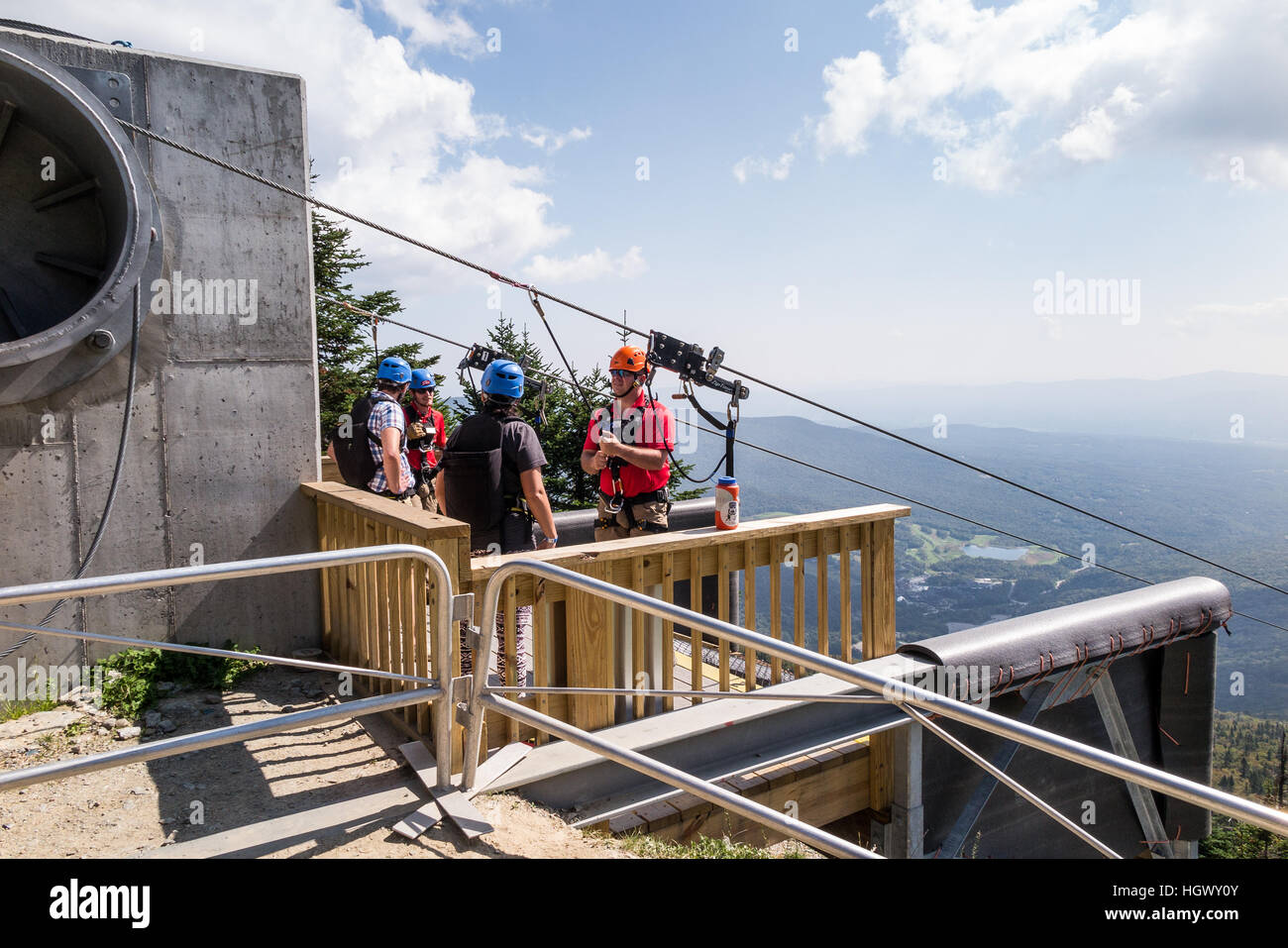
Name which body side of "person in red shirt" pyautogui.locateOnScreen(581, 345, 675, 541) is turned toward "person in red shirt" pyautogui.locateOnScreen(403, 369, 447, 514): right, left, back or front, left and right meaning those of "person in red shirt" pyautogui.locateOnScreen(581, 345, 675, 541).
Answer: right

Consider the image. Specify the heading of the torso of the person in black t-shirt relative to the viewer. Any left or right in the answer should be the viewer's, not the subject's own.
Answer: facing away from the viewer and to the right of the viewer

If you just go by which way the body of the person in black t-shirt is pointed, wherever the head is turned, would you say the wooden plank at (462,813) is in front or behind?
behind

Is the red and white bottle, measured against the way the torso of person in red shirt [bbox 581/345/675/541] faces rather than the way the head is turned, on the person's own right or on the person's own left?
on the person's own left

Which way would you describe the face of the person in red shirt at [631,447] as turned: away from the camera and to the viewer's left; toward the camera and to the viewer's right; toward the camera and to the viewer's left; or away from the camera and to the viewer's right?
toward the camera and to the viewer's left

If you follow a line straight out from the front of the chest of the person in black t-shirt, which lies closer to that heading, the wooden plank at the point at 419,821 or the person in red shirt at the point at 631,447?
the person in red shirt

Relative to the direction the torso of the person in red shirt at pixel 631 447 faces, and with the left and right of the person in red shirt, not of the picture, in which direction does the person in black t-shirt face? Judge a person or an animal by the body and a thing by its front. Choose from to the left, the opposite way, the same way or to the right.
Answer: the opposite way

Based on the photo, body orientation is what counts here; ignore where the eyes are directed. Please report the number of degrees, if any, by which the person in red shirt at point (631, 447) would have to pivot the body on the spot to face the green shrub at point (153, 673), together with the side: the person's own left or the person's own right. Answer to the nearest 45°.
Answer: approximately 45° to the person's own right
